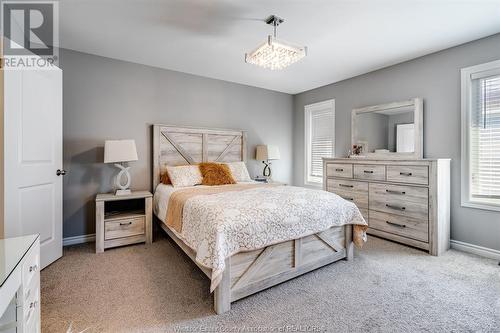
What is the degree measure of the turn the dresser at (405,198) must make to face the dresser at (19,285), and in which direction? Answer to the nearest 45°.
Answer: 0° — it already faces it

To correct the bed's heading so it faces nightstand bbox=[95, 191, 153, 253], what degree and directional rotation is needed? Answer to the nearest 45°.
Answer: approximately 180°

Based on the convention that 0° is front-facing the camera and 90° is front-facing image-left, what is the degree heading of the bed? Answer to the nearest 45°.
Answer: approximately 315°

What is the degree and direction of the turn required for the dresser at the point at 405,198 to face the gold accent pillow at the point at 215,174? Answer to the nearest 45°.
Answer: approximately 45° to its right

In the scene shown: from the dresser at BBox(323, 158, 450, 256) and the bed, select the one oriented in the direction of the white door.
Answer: the dresser

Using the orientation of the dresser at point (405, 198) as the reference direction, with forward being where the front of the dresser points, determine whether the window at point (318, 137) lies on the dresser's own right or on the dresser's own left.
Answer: on the dresser's own right

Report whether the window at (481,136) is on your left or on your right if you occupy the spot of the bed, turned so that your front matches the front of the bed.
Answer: on your left

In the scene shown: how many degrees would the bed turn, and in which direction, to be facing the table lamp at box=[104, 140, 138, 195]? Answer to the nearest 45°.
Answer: approximately 180°

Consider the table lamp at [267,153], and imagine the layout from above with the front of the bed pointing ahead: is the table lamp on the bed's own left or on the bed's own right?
on the bed's own left

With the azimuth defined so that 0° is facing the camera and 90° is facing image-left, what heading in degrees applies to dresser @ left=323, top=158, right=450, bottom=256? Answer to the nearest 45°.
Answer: approximately 45°
